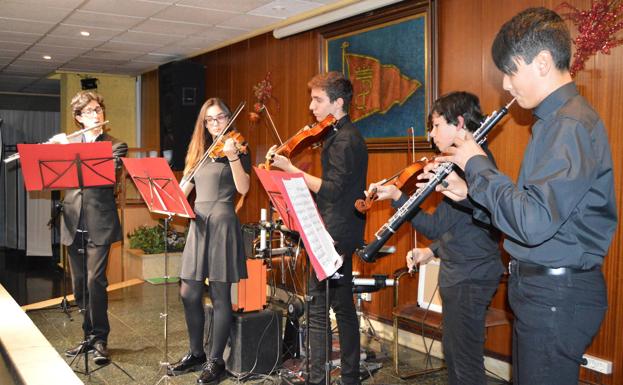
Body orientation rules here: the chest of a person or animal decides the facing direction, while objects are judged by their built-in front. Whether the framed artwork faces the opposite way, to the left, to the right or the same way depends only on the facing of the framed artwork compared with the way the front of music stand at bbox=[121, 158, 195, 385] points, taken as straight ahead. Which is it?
the opposite way

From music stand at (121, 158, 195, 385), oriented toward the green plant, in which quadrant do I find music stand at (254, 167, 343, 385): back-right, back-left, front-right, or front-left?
back-right

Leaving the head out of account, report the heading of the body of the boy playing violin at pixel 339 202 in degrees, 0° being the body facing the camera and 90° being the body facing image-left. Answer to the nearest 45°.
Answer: approximately 90°

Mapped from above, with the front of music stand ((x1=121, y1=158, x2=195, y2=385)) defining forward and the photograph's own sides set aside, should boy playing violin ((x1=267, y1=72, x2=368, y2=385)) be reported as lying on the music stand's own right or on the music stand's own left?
on the music stand's own right

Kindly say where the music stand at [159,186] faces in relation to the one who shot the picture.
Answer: facing away from the viewer and to the right of the viewer

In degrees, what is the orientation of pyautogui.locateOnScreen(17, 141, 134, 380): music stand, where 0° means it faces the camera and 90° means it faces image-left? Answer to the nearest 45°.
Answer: approximately 180°

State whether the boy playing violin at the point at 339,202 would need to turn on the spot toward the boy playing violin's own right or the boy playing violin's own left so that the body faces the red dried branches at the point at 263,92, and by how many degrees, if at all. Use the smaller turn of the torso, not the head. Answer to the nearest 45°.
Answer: approximately 90° to the boy playing violin's own right

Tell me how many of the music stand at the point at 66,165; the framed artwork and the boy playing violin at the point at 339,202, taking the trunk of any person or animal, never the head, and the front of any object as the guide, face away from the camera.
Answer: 1

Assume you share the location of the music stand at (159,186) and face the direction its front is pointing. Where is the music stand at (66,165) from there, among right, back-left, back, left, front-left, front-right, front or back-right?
left

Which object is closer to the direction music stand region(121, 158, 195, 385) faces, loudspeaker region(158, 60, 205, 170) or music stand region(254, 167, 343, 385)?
the loudspeaker

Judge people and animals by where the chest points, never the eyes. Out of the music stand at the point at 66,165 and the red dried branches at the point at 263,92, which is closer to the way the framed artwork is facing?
the music stand

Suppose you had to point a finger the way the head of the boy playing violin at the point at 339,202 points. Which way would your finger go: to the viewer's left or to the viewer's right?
to the viewer's left

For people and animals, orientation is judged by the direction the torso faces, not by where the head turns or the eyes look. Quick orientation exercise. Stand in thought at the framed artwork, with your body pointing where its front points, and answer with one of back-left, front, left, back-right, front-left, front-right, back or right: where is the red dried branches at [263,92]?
right
